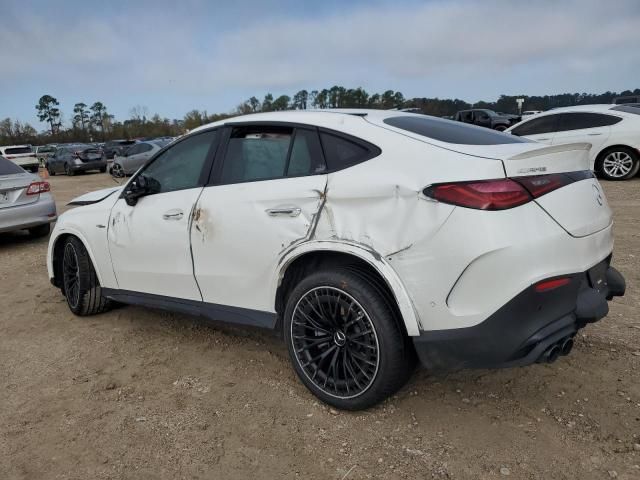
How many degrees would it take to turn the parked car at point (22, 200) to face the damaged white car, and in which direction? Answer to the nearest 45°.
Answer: approximately 135° to its right

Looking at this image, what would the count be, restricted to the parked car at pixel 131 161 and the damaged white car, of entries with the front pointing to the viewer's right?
0

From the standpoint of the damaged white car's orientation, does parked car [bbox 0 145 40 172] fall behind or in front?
in front

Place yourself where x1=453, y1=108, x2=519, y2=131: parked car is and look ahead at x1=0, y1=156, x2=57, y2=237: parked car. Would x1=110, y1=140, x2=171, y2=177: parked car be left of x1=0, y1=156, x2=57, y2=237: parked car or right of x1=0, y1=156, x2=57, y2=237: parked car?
right

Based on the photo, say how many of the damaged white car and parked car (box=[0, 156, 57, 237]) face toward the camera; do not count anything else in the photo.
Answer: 0

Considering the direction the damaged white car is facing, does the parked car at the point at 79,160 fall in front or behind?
in front

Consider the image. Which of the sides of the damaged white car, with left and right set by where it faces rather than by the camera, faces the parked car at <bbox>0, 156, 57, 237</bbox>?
front

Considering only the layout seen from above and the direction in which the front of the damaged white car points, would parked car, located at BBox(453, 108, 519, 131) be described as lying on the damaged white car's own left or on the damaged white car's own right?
on the damaged white car's own right

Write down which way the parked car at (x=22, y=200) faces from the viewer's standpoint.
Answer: facing away from the viewer and to the right of the viewer

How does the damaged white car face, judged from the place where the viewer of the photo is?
facing away from the viewer and to the left of the viewer
